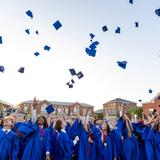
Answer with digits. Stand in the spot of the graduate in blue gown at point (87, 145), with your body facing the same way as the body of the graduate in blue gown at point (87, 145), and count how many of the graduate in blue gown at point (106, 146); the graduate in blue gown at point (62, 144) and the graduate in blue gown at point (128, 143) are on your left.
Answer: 2

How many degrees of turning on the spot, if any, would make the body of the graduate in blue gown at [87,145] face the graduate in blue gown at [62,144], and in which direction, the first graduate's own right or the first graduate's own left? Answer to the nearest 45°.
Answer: approximately 45° to the first graduate's own right

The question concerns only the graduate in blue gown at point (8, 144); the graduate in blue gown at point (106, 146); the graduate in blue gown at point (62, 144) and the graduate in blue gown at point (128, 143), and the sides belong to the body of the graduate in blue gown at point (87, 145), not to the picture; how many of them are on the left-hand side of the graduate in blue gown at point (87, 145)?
2

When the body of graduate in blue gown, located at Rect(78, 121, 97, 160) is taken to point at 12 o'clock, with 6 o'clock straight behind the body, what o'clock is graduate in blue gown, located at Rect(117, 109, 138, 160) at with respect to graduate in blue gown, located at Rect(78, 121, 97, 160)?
graduate in blue gown, located at Rect(117, 109, 138, 160) is roughly at 9 o'clock from graduate in blue gown, located at Rect(78, 121, 97, 160).

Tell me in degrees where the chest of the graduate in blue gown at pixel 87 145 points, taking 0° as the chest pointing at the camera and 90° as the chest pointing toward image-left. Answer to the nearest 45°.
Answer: approximately 0°
